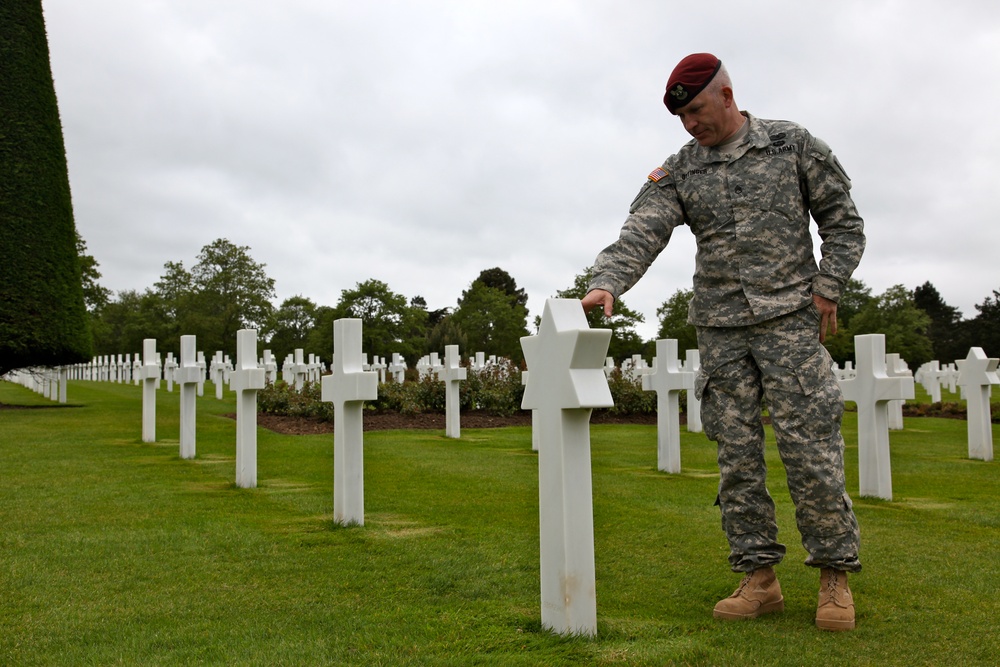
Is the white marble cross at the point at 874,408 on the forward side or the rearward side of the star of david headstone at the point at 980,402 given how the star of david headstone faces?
on the rearward side

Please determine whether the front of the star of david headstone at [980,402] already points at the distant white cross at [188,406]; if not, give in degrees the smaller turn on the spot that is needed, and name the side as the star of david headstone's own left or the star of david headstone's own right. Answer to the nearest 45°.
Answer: approximately 180°

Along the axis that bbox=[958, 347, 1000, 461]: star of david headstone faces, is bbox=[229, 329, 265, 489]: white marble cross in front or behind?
behind

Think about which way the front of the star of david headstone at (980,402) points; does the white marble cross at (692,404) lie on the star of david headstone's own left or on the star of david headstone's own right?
on the star of david headstone's own left
